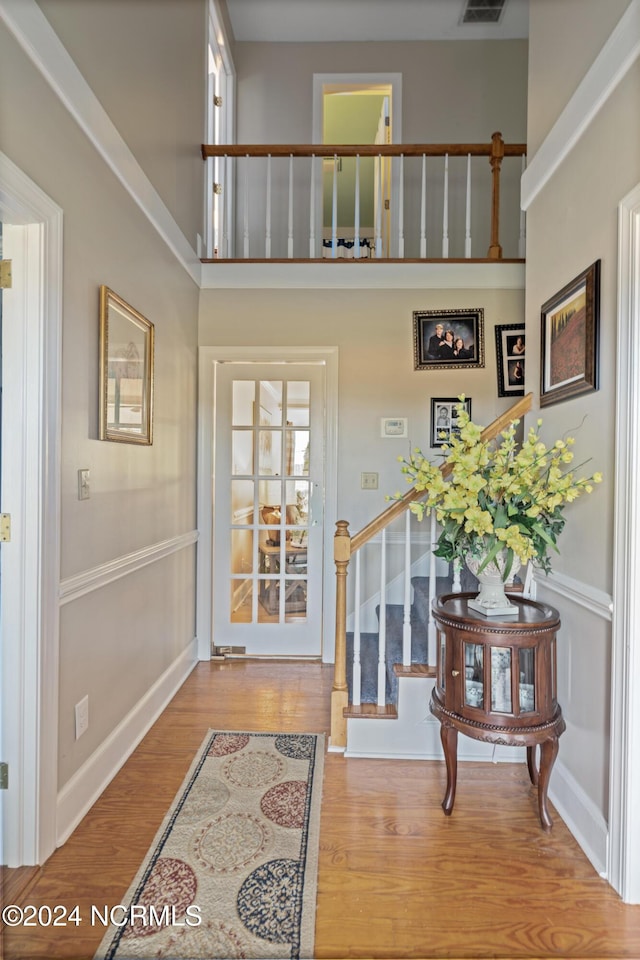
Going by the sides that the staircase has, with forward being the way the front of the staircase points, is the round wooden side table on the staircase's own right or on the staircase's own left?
on the staircase's own left

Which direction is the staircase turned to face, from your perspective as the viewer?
facing to the left of the viewer

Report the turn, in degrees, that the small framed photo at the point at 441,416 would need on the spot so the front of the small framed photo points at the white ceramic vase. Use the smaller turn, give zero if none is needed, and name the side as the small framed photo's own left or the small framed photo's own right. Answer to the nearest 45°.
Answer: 0° — it already faces it

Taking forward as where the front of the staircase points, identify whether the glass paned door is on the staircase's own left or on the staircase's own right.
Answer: on the staircase's own right

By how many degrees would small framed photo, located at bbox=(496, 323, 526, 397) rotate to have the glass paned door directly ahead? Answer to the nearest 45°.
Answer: approximately 90° to its right
